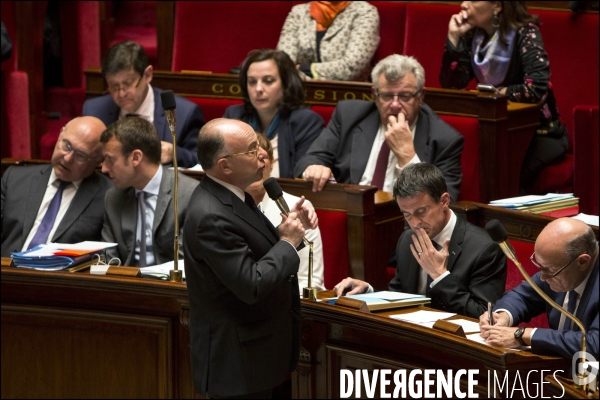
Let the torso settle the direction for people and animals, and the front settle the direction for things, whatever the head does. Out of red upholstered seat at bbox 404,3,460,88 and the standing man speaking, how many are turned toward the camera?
1

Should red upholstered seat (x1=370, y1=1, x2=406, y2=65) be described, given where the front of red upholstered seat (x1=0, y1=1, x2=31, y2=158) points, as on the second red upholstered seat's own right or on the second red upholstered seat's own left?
on the second red upholstered seat's own left

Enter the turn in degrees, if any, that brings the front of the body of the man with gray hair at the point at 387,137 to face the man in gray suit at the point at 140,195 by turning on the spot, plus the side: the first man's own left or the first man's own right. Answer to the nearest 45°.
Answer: approximately 45° to the first man's own right

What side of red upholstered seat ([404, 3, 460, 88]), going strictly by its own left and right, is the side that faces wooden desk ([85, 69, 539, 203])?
front

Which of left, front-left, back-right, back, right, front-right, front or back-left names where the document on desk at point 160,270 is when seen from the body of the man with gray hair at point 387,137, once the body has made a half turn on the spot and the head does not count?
back-left

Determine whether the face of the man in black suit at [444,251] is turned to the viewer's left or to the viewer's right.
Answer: to the viewer's left

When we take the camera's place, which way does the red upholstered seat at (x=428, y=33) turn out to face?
facing the viewer

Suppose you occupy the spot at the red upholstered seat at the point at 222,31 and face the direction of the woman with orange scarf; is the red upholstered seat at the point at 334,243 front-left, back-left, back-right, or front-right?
front-right

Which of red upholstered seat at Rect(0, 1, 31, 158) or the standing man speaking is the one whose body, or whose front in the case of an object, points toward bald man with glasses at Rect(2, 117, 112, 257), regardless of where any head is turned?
the red upholstered seat

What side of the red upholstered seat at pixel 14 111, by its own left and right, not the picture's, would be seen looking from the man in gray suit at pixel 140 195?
front

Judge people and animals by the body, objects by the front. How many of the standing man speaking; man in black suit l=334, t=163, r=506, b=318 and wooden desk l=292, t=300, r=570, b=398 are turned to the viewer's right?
1

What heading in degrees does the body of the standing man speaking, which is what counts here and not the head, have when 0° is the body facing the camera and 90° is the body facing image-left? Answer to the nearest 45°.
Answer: approximately 270°

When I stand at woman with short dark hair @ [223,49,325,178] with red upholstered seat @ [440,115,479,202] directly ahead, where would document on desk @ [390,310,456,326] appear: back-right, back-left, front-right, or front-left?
front-right

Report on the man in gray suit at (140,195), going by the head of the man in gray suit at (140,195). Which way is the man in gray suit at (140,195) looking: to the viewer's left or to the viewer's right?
to the viewer's left

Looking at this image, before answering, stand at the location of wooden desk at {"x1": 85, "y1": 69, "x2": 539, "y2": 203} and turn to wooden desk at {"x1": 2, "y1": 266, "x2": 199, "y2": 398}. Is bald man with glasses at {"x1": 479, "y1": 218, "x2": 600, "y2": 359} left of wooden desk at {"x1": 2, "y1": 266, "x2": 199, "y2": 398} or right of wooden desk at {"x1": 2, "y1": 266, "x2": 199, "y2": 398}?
left
